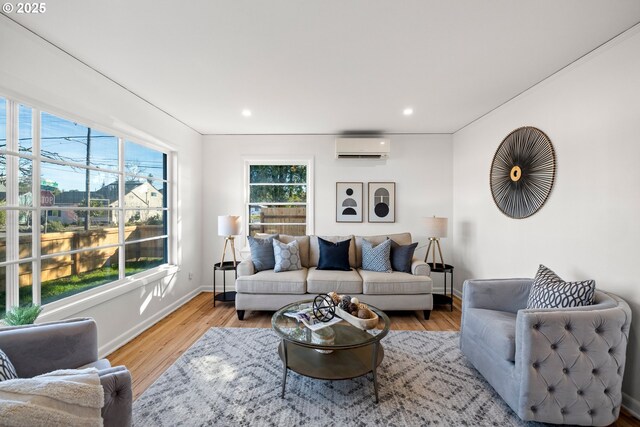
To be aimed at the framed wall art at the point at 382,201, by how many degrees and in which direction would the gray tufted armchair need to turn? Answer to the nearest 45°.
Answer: approximately 90° to its right

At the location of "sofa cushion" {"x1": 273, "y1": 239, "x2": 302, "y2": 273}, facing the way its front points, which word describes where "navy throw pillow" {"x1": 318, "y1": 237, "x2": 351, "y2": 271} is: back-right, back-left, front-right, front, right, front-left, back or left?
left

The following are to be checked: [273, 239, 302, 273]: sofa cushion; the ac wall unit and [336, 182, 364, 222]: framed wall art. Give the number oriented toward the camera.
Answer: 3

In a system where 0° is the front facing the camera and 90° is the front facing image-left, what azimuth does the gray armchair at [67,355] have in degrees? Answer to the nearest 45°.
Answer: approximately 315°

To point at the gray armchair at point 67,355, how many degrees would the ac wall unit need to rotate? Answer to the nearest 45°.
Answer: approximately 45° to its right

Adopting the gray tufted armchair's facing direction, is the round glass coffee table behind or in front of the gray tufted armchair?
in front

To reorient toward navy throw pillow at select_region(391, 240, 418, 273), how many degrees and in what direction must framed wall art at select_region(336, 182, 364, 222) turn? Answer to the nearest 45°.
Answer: approximately 45° to its left

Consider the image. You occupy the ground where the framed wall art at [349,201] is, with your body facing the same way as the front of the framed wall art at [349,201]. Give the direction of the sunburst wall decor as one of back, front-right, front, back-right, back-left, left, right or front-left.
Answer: front-left

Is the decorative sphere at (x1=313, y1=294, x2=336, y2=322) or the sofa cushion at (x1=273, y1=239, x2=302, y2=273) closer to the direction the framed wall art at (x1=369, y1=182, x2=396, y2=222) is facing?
the decorative sphere

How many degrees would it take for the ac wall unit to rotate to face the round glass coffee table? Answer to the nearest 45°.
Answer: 0° — it already faces it

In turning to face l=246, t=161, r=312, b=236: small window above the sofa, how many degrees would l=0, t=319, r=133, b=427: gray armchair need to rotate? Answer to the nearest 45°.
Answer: approximately 90° to its left

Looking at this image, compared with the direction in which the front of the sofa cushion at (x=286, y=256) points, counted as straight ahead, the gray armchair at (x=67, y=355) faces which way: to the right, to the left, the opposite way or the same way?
to the left

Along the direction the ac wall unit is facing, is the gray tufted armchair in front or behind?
in front

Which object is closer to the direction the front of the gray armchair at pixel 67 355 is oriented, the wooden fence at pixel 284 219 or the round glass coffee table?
the round glass coffee table

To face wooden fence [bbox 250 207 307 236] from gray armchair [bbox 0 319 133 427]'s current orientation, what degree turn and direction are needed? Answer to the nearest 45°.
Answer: approximately 90° to its left
